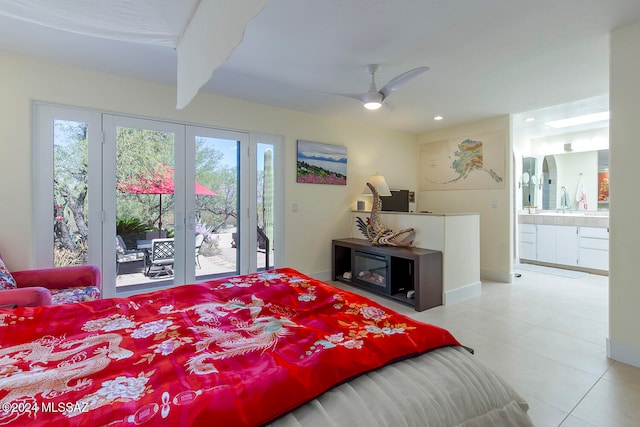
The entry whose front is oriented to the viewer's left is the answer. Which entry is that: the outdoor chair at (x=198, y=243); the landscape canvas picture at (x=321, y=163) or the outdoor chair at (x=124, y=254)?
the outdoor chair at (x=198, y=243)

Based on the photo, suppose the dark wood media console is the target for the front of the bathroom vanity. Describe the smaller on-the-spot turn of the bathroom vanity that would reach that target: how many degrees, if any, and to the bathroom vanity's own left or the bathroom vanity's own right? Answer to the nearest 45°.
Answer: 0° — it already faces it

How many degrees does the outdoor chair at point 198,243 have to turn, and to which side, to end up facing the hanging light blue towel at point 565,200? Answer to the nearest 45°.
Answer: approximately 180°

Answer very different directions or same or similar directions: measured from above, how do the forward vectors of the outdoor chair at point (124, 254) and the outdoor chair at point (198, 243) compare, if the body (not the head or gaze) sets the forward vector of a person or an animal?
very different directions

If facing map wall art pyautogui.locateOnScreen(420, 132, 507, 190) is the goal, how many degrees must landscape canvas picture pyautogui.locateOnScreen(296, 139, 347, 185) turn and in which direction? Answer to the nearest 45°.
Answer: approximately 45° to its left

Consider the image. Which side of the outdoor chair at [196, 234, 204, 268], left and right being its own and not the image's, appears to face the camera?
left

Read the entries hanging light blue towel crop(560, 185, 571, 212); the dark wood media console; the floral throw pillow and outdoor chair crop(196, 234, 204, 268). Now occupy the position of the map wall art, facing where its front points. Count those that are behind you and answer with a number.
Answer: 1

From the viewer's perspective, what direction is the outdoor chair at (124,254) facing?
to the viewer's right

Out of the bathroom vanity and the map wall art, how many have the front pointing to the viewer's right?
0

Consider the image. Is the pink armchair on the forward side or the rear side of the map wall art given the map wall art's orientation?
on the forward side

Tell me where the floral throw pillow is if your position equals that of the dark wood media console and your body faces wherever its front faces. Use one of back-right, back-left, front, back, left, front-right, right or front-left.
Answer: front

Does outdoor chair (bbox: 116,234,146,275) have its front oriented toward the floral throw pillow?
no

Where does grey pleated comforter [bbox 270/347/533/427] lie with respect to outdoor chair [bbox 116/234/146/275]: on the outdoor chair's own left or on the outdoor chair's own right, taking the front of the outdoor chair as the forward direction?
on the outdoor chair's own right

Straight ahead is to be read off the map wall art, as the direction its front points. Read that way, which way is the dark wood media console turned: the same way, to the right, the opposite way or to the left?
the same way

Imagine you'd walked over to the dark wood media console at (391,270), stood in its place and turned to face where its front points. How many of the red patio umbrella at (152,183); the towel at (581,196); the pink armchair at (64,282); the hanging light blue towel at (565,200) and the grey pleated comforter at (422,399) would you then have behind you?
2

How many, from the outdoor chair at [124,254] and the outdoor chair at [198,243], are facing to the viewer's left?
1
